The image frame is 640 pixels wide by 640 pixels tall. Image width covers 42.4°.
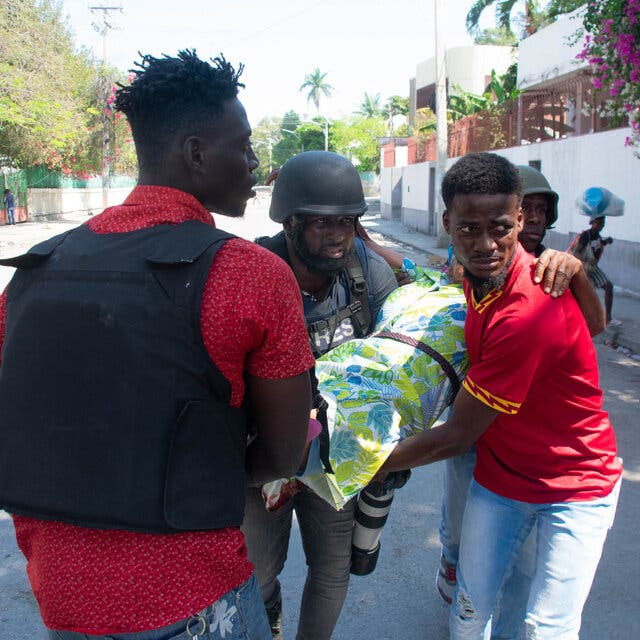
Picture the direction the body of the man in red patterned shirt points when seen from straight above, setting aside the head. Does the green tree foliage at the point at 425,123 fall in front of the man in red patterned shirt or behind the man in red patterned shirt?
in front

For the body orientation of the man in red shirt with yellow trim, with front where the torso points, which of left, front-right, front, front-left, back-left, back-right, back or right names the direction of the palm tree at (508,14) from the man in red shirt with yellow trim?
back-right

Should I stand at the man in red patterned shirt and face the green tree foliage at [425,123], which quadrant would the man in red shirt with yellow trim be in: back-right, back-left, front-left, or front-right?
front-right

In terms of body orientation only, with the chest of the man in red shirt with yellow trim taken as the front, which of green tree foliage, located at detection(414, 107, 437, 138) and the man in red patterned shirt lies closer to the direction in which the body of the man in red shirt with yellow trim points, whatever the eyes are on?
the man in red patterned shirt

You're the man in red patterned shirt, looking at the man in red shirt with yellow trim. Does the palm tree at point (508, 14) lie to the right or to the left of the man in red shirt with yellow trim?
left

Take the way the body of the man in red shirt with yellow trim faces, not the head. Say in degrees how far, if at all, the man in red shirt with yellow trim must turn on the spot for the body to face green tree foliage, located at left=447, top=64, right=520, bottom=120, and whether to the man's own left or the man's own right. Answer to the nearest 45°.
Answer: approximately 135° to the man's own right

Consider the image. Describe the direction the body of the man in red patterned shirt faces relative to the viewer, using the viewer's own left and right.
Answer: facing away from the viewer and to the right of the viewer

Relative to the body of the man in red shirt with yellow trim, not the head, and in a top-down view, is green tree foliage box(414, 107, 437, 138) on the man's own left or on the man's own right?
on the man's own right

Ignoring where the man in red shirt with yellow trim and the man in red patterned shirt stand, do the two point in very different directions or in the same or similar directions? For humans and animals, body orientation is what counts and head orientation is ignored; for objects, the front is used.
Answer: very different directions

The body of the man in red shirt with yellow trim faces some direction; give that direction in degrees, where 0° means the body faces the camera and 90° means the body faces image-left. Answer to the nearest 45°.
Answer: approximately 45°

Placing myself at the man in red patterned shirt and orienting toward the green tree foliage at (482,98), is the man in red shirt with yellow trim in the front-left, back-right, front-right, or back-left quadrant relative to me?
front-right
